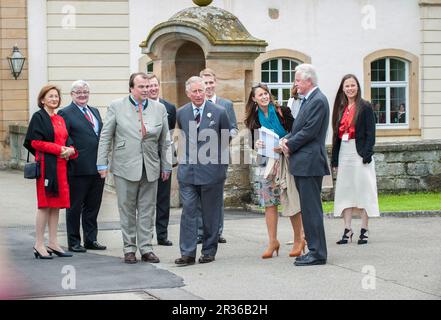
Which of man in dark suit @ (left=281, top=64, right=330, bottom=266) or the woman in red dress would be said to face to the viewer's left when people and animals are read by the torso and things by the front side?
the man in dark suit

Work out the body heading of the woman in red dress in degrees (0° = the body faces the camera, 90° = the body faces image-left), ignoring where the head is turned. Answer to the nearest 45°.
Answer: approximately 315°

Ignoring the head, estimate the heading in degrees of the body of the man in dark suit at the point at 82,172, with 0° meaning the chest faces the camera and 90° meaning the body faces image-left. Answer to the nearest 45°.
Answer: approximately 315°

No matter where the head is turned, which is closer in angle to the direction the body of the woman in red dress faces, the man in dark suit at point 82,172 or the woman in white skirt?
the woman in white skirt

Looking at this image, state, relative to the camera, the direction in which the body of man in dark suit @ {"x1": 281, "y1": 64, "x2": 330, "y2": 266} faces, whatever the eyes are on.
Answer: to the viewer's left

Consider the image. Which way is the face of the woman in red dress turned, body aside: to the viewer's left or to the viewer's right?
to the viewer's right

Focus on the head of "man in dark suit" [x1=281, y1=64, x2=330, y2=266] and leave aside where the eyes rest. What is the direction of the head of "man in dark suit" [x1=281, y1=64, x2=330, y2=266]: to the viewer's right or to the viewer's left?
to the viewer's left
